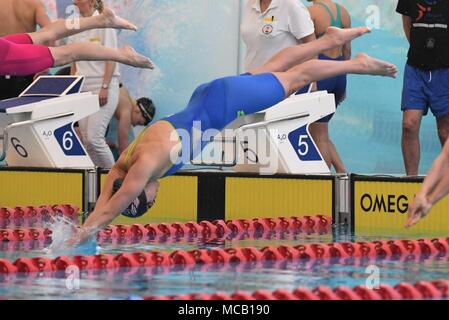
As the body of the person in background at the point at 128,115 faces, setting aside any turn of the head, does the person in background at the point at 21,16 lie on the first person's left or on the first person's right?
on the first person's right

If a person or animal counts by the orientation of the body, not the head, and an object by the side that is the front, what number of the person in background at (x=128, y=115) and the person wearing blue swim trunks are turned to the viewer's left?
0

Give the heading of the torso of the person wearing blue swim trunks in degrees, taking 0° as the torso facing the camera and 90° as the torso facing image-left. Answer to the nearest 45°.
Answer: approximately 0°

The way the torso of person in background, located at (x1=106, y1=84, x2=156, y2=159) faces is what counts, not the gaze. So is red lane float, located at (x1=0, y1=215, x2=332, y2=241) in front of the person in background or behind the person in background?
in front

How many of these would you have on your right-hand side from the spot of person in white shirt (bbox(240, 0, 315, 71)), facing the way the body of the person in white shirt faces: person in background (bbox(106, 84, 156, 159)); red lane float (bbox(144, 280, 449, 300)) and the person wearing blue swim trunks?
1

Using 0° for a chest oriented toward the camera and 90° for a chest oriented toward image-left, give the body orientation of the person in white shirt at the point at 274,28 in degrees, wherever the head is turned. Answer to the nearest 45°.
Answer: approximately 45°
